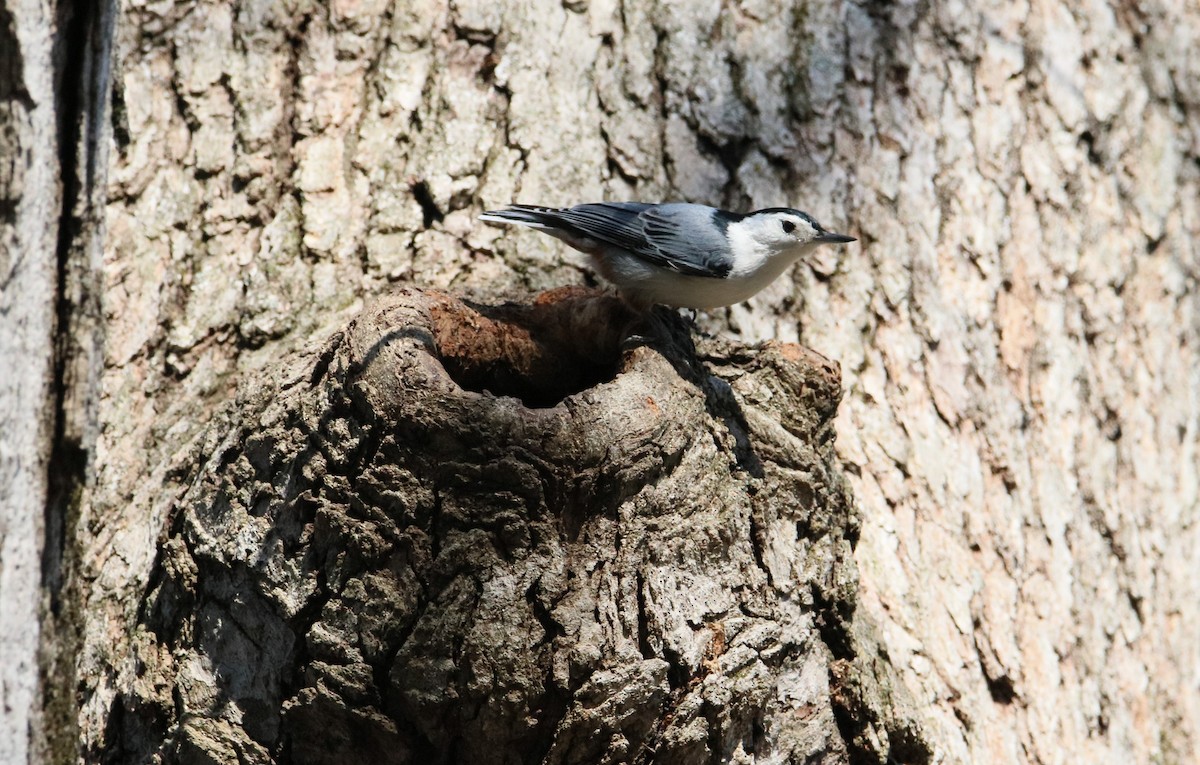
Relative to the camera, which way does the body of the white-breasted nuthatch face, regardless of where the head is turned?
to the viewer's right
